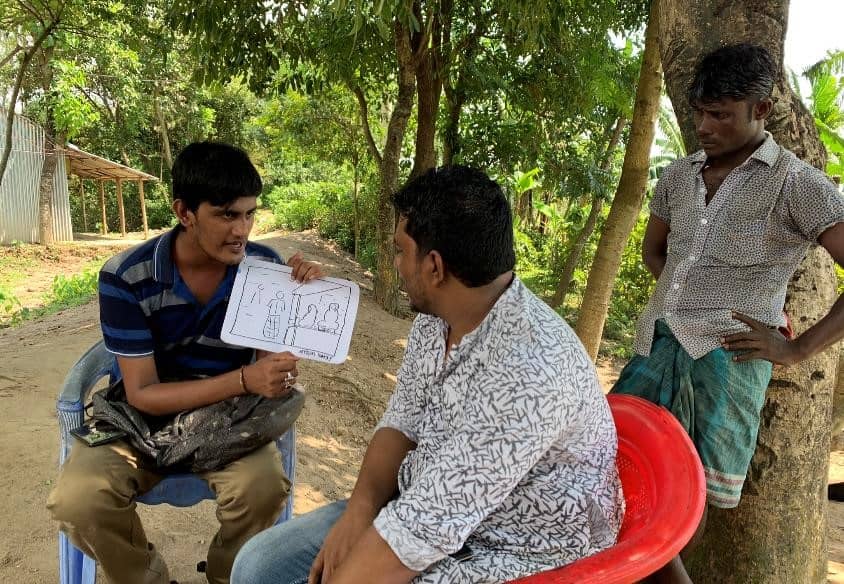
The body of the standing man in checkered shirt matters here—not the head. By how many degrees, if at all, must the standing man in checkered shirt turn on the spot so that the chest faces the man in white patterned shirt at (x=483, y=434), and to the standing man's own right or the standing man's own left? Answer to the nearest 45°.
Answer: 0° — they already face them

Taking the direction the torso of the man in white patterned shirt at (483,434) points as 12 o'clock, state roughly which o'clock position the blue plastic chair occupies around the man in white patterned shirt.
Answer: The blue plastic chair is roughly at 1 o'clock from the man in white patterned shirt.

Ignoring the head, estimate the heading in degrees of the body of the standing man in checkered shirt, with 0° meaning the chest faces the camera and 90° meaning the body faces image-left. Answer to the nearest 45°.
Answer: approximately 45°

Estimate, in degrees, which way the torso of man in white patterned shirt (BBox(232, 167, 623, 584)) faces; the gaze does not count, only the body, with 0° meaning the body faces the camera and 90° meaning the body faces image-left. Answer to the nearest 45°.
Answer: approximately 90°

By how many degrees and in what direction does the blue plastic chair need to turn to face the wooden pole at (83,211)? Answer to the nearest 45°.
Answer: approximately 180°

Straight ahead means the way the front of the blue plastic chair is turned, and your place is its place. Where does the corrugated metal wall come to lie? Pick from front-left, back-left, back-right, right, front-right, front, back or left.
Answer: back

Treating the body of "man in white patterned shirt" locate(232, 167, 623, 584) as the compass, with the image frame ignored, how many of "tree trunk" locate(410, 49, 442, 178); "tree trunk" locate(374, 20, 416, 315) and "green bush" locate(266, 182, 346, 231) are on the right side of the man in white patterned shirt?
3

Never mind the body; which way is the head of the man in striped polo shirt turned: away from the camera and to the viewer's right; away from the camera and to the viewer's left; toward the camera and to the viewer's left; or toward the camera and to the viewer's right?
toward the camera and to the viewer's right

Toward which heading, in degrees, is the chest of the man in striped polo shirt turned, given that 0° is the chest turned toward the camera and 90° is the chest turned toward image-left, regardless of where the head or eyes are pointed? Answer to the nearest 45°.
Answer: approximately 315°

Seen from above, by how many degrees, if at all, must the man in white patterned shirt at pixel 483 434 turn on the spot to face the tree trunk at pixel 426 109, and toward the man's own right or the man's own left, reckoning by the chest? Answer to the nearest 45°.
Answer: approximately 90° to the man's own right
